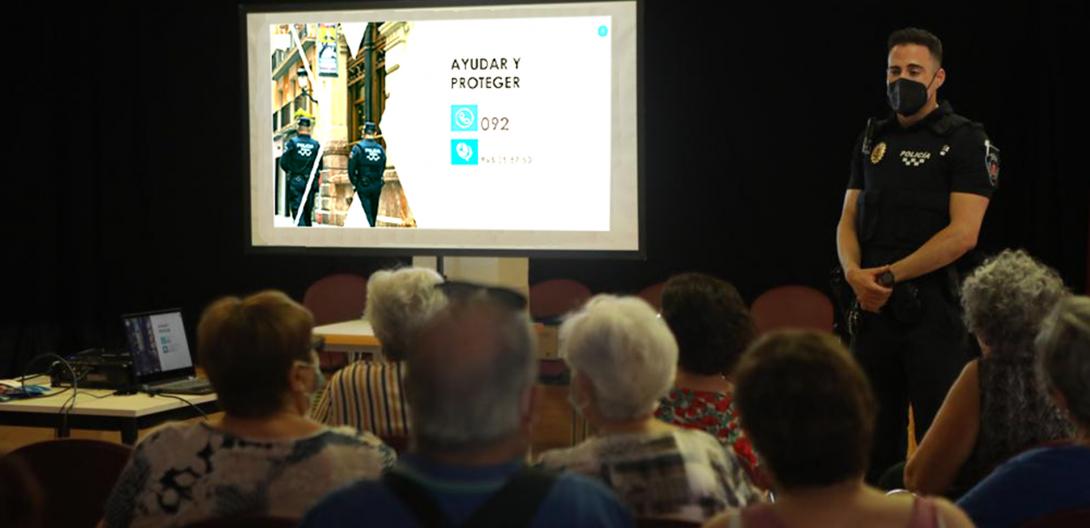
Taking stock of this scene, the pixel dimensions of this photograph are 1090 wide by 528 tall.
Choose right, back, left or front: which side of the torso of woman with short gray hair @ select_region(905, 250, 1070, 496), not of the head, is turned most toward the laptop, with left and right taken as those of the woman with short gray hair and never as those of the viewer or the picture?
left

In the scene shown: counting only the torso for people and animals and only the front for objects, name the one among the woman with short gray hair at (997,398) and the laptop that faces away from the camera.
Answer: the woman with short gray hair

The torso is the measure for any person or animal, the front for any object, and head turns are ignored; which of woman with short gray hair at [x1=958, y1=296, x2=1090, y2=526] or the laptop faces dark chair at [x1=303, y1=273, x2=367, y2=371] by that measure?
the woman with short gray hair

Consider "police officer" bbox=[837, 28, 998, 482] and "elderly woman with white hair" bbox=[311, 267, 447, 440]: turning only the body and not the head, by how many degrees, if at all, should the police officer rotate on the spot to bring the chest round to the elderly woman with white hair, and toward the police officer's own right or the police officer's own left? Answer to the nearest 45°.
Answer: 0° — they already face them

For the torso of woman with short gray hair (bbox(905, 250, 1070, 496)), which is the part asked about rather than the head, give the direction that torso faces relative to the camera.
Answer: away from the camera

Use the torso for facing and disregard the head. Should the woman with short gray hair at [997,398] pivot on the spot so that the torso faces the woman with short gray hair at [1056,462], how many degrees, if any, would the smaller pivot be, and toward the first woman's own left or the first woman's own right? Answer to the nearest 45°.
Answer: approximately 180°

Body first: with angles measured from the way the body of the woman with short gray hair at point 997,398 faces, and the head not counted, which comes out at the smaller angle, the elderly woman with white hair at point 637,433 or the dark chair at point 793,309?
the dark chair

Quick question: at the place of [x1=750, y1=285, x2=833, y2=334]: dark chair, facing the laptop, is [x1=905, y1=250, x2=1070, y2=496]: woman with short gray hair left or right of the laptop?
left

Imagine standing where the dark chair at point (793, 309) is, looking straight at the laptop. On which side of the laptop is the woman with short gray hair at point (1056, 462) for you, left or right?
left

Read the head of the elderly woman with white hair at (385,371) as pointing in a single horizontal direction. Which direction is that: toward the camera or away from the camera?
away from the camera

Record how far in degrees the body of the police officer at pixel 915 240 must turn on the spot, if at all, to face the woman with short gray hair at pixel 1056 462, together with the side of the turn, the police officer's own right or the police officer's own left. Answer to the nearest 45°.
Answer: approximately 45° to the police officer's own left

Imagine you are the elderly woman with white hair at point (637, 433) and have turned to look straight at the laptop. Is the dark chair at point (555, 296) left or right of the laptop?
right

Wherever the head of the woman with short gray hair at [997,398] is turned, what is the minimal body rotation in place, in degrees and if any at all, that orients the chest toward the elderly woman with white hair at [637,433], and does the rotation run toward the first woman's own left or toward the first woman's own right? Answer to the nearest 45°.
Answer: approximately 135° to the first woman's own left

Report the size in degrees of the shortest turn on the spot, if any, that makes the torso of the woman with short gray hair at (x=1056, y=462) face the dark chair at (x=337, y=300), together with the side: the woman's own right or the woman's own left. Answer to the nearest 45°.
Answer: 0° — they already face it

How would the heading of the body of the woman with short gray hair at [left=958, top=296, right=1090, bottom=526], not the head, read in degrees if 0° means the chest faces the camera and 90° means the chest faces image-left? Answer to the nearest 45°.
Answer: approximately 135°

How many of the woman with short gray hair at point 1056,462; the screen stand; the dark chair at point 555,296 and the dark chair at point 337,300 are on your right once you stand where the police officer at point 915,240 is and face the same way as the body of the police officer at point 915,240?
3

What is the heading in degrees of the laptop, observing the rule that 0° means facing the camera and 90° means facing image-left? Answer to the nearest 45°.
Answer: approximately 315°

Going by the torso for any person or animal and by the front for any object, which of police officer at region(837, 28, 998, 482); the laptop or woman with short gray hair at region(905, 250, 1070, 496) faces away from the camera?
the woman with short gray hair

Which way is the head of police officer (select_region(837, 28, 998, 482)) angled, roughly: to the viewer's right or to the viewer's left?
to the viewer's left
